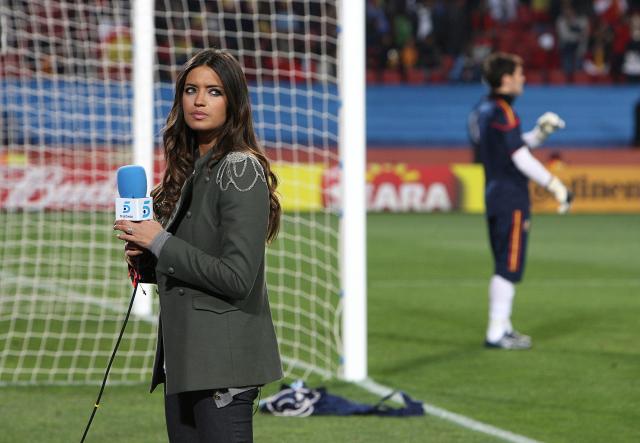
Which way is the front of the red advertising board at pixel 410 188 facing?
toward the camera

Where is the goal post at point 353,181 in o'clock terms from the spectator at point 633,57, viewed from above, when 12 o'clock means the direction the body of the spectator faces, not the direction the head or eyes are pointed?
The goal post is roughly at 12 o'clock from the spectator.

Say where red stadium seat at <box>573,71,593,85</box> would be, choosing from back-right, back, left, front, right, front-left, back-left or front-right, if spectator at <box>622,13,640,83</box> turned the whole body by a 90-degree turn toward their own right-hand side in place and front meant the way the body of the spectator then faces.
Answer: front

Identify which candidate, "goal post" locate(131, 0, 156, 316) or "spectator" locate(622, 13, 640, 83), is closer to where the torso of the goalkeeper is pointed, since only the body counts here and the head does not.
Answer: the spectator

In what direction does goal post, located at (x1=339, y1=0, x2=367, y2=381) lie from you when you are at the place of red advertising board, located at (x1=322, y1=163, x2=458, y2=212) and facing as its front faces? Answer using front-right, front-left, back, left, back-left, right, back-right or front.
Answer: front

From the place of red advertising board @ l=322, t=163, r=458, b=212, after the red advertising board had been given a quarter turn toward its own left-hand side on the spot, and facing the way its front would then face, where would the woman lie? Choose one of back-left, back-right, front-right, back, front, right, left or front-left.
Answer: right

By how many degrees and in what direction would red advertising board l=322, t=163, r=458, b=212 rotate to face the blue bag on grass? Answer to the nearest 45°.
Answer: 0° — it already faces it

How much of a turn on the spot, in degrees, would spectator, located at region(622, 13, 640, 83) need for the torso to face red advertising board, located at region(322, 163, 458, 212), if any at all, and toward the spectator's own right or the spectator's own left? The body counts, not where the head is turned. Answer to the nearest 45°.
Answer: approximately 45° to the spectator's own right
